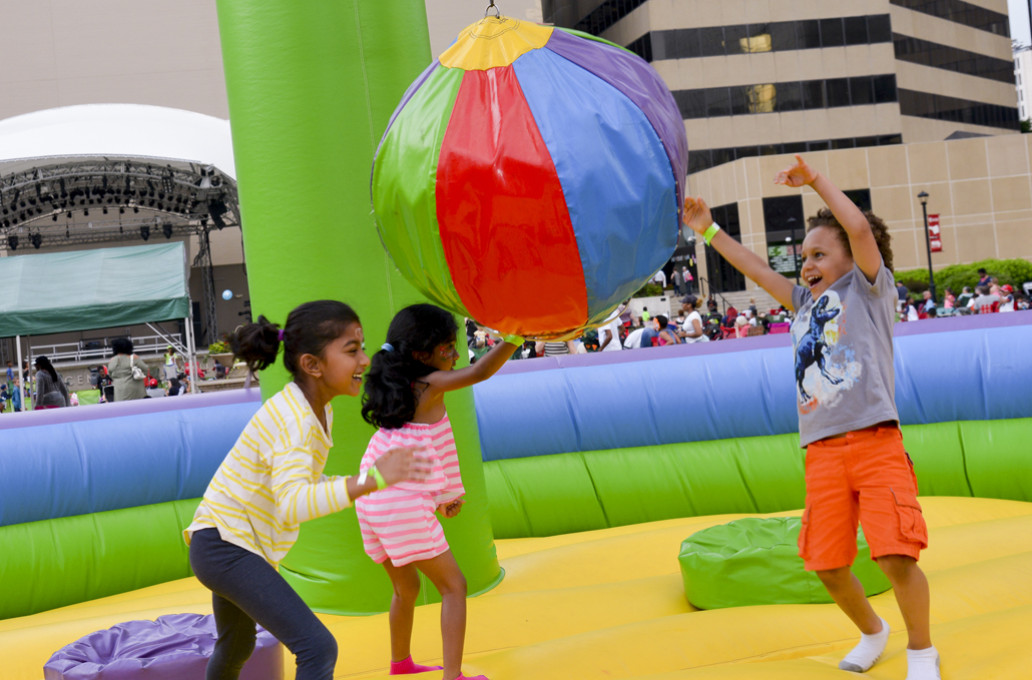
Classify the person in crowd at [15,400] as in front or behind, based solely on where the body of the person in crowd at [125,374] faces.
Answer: in front

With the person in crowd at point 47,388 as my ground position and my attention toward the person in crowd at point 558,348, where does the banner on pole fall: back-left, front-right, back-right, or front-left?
front-left

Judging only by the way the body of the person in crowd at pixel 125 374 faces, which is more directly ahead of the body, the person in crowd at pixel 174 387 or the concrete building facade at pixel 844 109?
the person in crowd
